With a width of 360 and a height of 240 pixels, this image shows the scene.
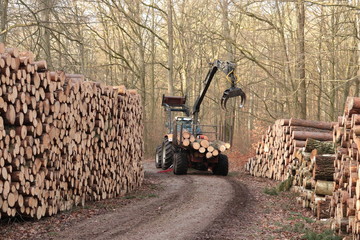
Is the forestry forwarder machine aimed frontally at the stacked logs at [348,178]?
no

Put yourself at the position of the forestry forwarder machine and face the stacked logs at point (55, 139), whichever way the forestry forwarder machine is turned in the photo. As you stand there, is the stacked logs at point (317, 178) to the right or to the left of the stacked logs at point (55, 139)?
left

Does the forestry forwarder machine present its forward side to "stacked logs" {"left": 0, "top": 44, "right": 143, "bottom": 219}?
no

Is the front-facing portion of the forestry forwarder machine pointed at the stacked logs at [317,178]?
no
